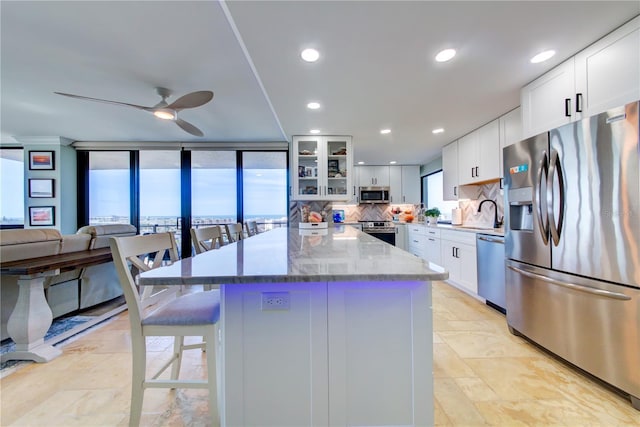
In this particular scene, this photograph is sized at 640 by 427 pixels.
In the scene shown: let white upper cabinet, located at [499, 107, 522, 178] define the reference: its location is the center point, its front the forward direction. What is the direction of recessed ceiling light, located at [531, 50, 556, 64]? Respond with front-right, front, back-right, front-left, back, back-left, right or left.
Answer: front-left

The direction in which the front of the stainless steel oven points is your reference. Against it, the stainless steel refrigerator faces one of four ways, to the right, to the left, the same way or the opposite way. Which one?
to the right

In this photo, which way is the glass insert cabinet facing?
toward the camera

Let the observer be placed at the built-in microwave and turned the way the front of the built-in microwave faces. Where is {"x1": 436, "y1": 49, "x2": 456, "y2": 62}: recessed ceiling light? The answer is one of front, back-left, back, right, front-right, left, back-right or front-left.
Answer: front

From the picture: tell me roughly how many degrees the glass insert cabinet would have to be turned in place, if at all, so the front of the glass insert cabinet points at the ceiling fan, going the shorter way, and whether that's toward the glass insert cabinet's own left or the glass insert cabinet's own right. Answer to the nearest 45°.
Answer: approximately 45° to the glass insert cabinet's own right

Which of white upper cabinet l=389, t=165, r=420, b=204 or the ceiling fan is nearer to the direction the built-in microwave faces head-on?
the ceiling fan

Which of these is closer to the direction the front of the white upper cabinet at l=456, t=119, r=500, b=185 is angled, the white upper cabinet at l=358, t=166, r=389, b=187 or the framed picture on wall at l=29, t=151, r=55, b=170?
the framed picture on wall

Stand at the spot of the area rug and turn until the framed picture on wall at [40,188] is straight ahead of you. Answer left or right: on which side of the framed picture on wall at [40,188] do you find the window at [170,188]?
right

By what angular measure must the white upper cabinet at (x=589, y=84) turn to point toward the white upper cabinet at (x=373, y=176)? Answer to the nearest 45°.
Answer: approximately 90° to its right

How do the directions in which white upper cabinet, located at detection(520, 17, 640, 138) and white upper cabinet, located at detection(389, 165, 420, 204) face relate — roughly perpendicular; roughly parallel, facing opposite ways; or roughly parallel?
roughly perpendicular

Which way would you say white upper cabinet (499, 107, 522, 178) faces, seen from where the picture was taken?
facing the viewer and to the left of the viewer

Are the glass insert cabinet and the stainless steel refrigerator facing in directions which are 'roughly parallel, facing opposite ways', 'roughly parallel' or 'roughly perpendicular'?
roughly perpendicular

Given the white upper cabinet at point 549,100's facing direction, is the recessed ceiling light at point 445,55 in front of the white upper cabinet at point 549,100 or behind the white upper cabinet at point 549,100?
in front
